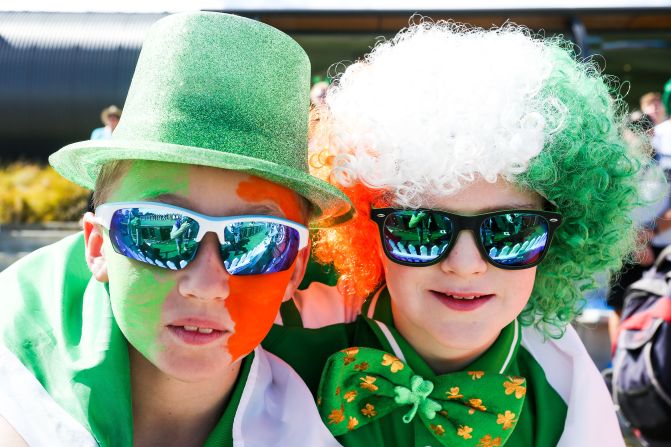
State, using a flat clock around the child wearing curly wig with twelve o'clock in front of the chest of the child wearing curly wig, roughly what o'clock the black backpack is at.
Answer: The black backpack is roughly at 7 o'clock from the child wearing curly wig.

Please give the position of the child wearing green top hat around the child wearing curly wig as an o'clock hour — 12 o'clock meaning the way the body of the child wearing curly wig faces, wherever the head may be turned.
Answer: The child wearing green top hat is roughly at 2 o'clock from the child wearing curly wig.

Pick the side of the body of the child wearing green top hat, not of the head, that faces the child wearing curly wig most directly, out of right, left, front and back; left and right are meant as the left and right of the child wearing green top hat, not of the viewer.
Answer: left

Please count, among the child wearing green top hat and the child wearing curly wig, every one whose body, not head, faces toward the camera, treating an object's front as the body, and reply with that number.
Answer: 2

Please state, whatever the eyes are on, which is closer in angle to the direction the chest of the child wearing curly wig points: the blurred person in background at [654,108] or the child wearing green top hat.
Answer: the child wearing green top hat

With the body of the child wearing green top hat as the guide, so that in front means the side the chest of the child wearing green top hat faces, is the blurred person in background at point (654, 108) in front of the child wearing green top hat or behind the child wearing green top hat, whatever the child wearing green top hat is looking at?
behind

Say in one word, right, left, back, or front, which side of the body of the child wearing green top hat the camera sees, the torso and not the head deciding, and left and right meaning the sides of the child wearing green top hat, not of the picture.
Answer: front

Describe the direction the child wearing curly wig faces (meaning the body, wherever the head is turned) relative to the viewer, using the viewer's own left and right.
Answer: facing the viewer
